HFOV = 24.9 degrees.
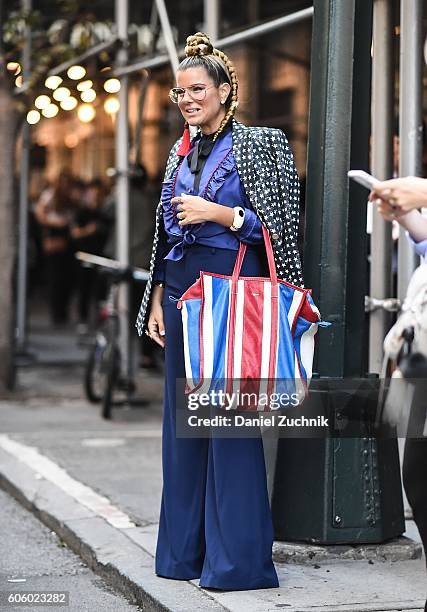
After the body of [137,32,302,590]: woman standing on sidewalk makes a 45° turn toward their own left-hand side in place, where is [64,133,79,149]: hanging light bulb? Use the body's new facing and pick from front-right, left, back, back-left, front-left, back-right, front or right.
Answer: back

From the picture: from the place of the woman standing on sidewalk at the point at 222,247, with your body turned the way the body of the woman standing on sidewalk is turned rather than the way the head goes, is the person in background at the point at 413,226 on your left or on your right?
on your left

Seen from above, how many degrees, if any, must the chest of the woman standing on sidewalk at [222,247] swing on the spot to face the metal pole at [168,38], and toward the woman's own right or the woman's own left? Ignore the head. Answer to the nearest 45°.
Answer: approximately 135° to the woman's own right

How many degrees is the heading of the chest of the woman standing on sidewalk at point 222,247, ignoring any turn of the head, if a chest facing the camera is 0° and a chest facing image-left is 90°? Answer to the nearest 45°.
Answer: approximately 45°

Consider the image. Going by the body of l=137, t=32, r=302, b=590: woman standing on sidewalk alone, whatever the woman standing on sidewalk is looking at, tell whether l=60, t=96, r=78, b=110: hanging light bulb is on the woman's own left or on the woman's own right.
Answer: on the woman's own right

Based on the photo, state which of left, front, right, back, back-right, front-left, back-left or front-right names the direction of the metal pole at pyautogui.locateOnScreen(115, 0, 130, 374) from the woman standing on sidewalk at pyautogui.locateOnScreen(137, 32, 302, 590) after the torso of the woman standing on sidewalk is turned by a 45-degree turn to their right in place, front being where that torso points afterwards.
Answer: right

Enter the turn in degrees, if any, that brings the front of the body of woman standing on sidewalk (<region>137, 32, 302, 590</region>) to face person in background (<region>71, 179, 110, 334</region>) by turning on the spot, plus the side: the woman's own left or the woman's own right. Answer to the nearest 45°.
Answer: approximately 135° to the woman's own right

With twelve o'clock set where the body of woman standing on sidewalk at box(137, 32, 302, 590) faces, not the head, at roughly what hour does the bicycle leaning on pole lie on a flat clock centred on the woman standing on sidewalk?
The bicycle leaning on pole is roughly at 4 o'clock from the woman standing on sidewalk.

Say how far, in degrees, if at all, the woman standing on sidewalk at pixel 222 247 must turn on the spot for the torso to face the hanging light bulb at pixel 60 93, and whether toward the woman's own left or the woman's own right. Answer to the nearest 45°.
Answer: approximately 135° to the woman's own right

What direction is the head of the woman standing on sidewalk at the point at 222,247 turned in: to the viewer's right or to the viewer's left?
to the viewer's left

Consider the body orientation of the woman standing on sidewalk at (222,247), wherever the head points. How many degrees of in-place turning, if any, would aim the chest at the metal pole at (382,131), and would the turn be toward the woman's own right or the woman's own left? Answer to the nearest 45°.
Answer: approximately 180°
